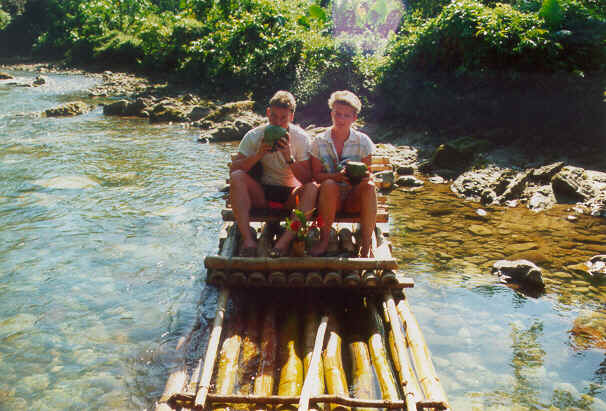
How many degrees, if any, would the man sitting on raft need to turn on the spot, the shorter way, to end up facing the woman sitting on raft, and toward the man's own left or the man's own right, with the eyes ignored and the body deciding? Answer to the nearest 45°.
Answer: approximately 90° to the man's own left

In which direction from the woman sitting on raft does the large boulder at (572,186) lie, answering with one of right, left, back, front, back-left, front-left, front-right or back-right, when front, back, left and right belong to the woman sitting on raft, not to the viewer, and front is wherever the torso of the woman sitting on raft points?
back-left

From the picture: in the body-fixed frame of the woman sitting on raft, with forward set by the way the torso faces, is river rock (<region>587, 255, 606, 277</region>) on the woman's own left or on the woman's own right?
on the woman's own left

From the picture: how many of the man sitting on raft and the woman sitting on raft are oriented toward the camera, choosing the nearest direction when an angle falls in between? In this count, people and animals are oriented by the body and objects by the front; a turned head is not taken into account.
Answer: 2

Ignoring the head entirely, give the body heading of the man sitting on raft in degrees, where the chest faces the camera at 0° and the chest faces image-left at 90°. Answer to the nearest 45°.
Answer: approximately 0°

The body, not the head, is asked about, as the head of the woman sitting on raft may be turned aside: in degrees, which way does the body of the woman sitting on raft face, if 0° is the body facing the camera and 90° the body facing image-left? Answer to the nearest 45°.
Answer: approximately 0°

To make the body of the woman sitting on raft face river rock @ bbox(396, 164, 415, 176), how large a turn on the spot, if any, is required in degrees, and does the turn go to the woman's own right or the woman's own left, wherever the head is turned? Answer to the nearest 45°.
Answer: approximately 180°

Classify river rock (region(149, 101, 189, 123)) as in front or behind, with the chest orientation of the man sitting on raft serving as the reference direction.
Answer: behind

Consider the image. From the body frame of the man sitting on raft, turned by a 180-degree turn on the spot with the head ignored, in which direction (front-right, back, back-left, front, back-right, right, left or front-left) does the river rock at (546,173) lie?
front-right

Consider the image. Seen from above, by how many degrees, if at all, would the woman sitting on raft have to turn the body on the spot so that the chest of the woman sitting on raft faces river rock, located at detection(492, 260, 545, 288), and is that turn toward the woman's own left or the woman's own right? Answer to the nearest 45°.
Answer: approximately 90° to the woman's own left
